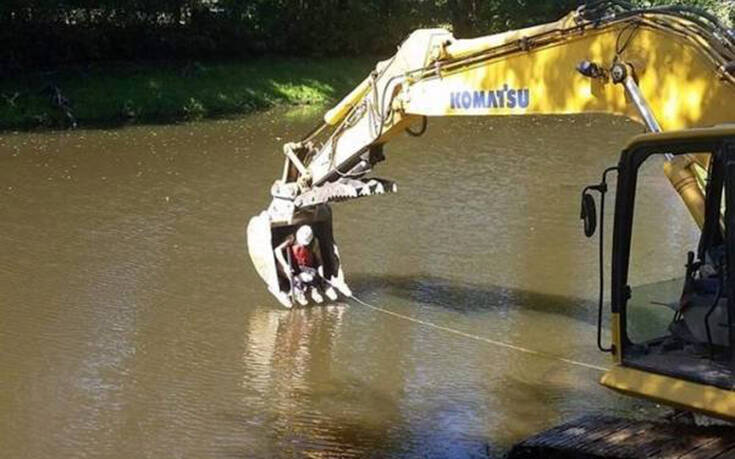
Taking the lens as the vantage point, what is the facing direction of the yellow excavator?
facing away from the viewer and to the left of the viewer
